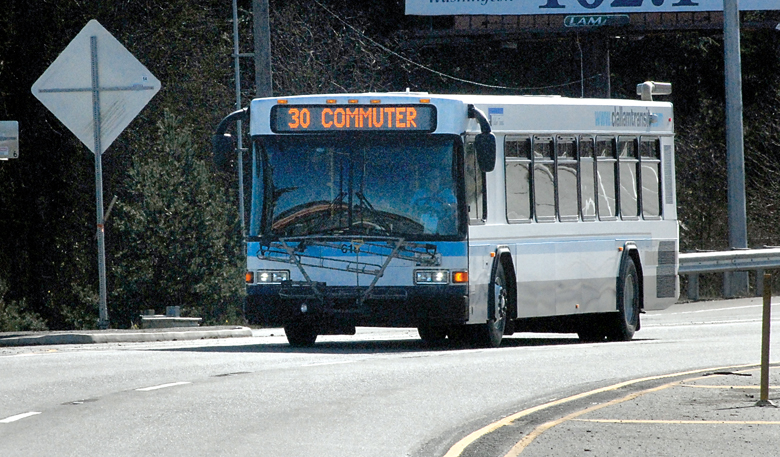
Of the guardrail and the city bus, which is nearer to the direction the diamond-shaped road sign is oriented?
the guardrail

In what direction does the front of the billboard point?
toward the camera

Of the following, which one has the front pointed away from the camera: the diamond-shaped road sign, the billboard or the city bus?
the diamond-shaped road sign

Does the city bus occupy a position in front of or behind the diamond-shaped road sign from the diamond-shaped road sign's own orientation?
behind

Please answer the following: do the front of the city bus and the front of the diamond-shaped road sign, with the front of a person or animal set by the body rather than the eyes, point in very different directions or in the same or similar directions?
very different directions

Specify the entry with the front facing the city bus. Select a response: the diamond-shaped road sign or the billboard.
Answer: the billboard

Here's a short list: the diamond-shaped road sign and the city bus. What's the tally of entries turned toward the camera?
1

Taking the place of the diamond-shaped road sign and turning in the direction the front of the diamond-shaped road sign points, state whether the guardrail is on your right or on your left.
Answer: on your right

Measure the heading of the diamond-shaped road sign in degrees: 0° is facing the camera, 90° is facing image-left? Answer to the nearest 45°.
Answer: approximately 180°

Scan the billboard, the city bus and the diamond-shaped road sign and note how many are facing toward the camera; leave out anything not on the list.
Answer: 2
